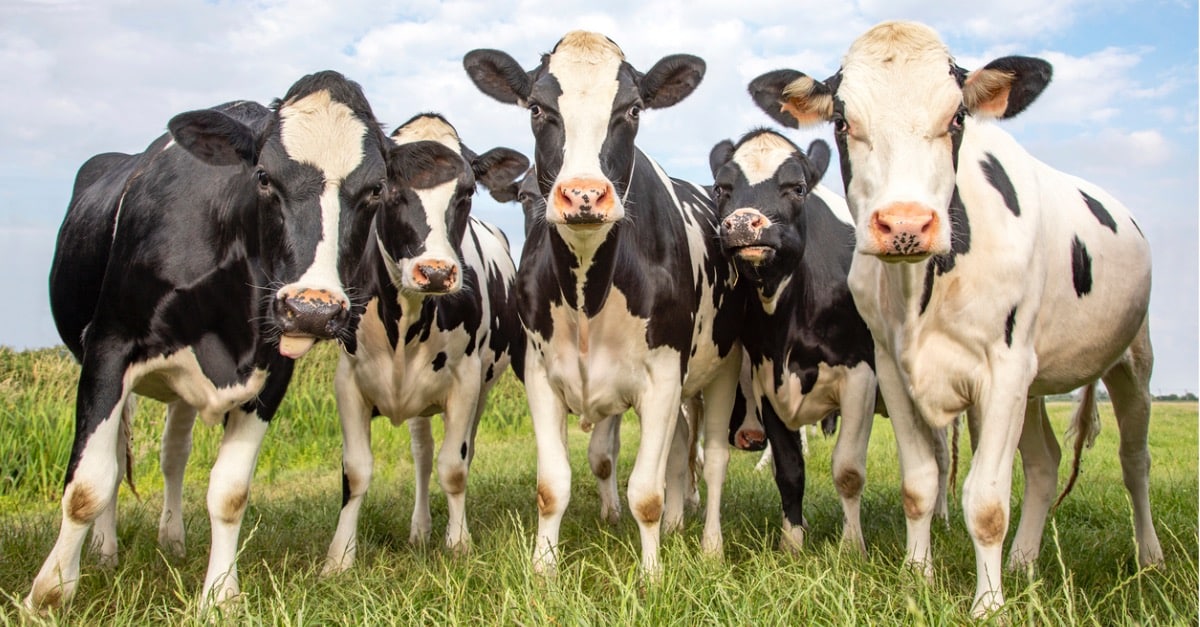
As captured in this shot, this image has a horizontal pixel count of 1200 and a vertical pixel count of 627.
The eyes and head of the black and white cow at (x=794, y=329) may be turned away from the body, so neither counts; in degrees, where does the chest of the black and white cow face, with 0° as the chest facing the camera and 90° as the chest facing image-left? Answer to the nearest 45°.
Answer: approximately 0°

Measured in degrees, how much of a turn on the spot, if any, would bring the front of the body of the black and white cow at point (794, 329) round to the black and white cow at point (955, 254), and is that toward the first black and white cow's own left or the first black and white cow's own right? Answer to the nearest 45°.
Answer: approximately 45° to the first black and white cow's own left

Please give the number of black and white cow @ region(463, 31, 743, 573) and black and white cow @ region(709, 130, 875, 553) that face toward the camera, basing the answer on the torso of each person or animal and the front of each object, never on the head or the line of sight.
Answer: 2

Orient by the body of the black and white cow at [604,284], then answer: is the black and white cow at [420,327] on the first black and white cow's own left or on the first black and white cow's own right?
on the first black and white cow's own right

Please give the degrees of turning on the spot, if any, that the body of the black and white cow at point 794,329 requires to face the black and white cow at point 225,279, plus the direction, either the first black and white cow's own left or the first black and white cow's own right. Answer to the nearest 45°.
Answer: approximately 45° to the first black and white cow's own right

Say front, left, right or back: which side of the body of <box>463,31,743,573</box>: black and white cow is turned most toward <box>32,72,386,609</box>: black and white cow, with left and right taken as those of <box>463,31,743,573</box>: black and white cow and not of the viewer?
right

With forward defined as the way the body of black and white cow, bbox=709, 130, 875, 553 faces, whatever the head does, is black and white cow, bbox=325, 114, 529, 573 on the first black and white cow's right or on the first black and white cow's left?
on the first black and white cow's right
